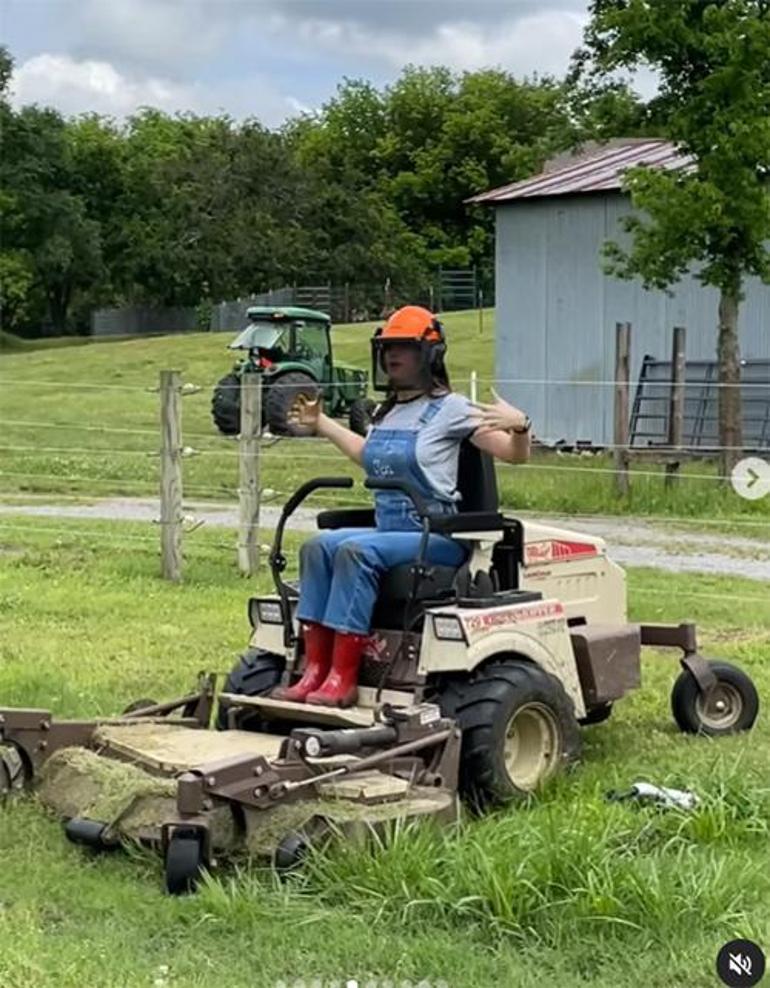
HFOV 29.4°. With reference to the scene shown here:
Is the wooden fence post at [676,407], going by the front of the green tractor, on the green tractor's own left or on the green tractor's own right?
on the green tractor's own right

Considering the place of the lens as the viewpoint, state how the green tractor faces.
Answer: facing away from the viewer and to the right of the viewer

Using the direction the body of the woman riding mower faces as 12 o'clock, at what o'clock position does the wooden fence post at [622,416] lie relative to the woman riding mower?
The wooden fence post is roughly at 5 o'clock from the woman riding mower.

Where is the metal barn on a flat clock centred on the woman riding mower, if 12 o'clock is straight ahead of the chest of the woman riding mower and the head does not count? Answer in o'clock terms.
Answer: The metal barn is roughly at 5 o'clock from the woman riding mower.

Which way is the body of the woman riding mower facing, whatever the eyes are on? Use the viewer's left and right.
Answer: facing the viewer and to the left of the viewer

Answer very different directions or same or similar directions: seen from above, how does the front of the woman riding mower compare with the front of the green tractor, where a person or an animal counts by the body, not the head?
very different directions

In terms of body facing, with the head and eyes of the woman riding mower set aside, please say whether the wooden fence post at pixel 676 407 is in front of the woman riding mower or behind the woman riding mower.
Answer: behind

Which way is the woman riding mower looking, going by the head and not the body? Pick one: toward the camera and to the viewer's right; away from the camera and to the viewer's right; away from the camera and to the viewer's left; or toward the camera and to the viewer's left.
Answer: toward the camera and to the viewer's left

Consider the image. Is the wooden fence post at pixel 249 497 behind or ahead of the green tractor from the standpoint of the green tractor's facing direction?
behind
